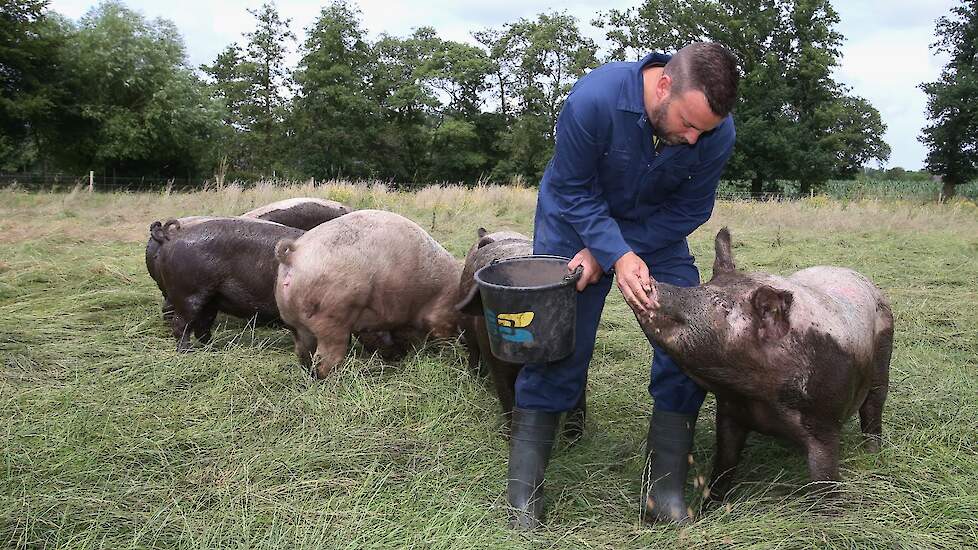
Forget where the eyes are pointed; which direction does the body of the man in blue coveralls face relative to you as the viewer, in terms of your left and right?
facing the viewer and to the right of the viewer

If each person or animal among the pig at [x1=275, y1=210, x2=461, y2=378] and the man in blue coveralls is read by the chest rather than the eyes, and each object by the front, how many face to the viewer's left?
0

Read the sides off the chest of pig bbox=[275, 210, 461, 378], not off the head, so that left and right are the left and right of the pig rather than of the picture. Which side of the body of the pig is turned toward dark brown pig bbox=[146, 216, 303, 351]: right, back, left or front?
left

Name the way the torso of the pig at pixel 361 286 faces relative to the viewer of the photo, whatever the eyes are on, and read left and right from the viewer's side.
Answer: facing away from the viewer and to the right of the viewer

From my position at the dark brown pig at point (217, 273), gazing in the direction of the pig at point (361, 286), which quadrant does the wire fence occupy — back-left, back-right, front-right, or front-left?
back-left

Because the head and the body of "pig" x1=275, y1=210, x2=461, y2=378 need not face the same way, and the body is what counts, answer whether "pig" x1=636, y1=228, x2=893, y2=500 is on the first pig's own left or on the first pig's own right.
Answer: on the first pig's own right

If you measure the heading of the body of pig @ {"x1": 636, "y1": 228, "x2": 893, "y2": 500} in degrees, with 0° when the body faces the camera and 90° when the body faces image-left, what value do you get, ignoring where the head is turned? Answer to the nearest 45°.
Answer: approximately 45°

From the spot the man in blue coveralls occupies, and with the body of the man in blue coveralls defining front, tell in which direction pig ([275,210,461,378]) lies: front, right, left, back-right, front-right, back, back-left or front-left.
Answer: back

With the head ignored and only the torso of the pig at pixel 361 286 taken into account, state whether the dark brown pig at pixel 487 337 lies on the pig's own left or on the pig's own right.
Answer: on the pig's own right

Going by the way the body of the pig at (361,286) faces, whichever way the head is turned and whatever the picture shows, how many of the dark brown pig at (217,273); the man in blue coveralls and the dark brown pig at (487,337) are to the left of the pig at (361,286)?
1

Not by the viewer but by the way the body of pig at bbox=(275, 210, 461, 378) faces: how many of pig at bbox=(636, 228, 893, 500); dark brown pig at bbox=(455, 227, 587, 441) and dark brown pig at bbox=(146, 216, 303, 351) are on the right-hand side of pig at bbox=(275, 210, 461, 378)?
2

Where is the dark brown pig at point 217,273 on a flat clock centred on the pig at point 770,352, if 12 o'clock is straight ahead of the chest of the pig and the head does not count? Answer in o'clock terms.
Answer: The dark brown pig is roughly at 2 o'clock from the pig.
